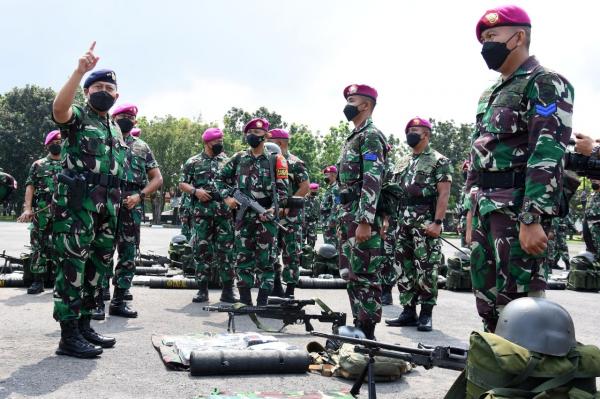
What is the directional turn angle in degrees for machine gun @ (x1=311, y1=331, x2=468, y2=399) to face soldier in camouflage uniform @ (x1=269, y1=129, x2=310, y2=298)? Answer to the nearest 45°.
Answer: approximately 90° to its right

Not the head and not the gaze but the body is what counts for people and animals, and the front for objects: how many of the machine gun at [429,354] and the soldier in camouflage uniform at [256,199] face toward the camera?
1

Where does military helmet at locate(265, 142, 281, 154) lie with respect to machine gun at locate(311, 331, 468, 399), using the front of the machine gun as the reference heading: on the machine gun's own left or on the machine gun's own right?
on the machine gun's own right

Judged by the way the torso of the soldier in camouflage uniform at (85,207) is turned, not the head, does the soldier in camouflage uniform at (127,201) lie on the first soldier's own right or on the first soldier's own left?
on the first soldier's own left

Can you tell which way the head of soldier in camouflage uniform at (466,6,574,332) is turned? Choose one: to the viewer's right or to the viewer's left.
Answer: to the viewer's left

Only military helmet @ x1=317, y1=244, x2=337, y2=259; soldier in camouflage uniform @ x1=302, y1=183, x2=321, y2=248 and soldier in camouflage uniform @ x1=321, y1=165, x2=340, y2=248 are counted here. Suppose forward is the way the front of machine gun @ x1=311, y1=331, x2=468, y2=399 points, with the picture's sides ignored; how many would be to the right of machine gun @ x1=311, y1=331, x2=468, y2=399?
3

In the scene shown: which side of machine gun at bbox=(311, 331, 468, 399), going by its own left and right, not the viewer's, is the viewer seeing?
left

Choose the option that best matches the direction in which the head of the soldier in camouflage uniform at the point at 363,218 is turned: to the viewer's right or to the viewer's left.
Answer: to the viewer's left

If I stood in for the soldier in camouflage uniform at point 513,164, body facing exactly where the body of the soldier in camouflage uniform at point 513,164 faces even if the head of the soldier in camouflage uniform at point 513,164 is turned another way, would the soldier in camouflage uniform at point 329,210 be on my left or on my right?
on my right
